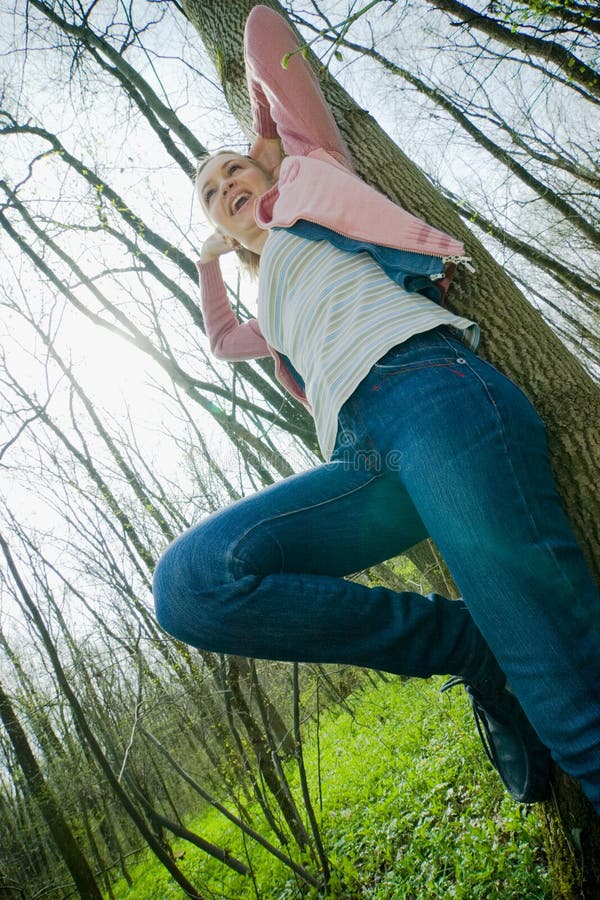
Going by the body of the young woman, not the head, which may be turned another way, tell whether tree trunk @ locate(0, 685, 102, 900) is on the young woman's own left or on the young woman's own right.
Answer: on the young woman's own right

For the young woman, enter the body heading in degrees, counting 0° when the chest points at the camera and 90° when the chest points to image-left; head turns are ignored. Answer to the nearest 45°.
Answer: approximately 45°
